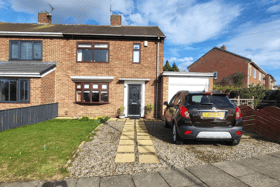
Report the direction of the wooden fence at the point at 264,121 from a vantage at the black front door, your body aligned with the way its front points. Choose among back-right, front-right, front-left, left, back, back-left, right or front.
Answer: front-left

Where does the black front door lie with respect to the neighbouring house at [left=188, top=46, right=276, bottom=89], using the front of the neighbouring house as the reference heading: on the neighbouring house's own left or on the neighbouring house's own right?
on the neighbouring house's own right

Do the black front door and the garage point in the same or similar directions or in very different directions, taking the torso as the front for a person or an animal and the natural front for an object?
same or similar directions

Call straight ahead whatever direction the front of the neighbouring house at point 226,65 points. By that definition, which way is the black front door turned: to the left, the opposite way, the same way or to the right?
the same way

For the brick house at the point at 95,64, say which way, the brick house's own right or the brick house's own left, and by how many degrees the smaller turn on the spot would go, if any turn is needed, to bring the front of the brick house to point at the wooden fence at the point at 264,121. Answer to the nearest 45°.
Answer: approximately 45° to the brick house's own left

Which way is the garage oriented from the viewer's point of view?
toward the camera

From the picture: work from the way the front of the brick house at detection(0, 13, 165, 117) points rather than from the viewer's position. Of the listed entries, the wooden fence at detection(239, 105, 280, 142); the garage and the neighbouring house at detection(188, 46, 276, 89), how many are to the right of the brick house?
0

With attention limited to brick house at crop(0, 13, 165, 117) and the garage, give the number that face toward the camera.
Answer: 2

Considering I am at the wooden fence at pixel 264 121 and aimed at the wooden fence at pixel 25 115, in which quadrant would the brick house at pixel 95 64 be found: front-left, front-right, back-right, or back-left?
front-right

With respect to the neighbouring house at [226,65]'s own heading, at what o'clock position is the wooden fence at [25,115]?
The wooden fence is roughly at 2 o'clock from the neighbouring house.

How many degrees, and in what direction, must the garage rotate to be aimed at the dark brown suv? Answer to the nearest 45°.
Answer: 0° — it already faces it

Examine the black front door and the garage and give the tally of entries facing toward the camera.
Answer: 2

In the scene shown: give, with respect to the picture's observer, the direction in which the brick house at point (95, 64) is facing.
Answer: facing the viewer

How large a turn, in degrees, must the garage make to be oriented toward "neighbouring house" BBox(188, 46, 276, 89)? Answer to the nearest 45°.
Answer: approximately 180°

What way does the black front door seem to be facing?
toward the camera
